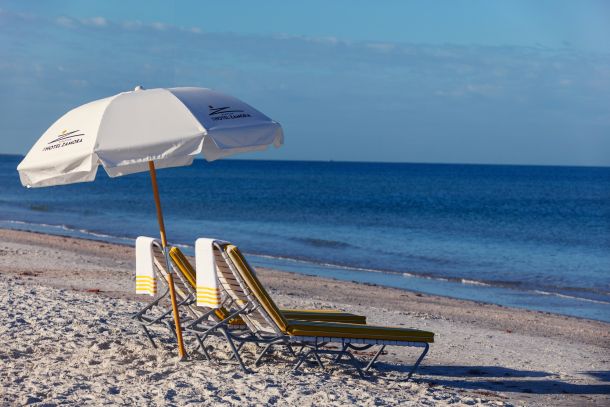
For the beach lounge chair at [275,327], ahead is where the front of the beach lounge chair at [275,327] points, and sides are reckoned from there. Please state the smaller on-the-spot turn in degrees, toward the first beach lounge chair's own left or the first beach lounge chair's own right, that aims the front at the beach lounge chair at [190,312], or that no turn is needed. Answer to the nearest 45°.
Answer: approximately 135° to the first beach lounge chair's own left

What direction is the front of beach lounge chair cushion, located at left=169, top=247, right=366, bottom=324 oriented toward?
to the viewer's right

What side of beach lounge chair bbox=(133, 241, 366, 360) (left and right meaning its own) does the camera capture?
right

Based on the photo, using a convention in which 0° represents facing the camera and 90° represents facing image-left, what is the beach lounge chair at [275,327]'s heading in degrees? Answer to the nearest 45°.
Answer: approximately 270°

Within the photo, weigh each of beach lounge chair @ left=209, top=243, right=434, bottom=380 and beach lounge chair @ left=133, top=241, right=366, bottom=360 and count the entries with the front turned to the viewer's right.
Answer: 2

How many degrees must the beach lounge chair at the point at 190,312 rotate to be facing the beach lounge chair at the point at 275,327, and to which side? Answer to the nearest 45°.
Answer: approximately 45° to its right
